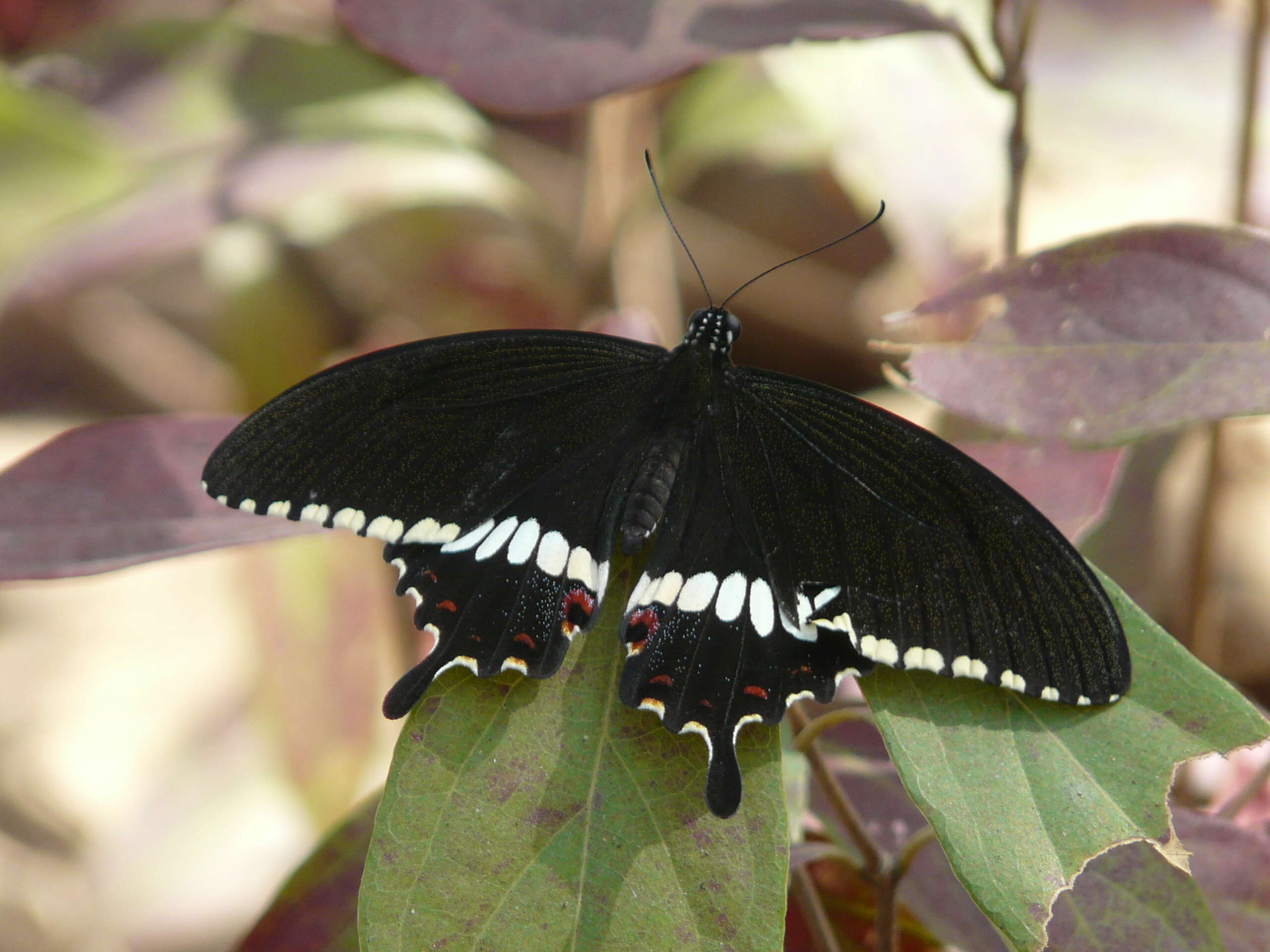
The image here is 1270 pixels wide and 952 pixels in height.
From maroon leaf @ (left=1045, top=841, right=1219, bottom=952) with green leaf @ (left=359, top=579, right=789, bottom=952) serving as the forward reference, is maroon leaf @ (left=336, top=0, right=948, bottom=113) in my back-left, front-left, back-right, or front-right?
front-right

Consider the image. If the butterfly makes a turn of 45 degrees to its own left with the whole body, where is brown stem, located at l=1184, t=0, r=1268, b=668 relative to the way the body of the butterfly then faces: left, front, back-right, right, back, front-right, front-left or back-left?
right

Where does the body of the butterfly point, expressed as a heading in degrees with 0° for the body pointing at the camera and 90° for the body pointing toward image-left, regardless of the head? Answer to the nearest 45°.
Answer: approximately 180°
